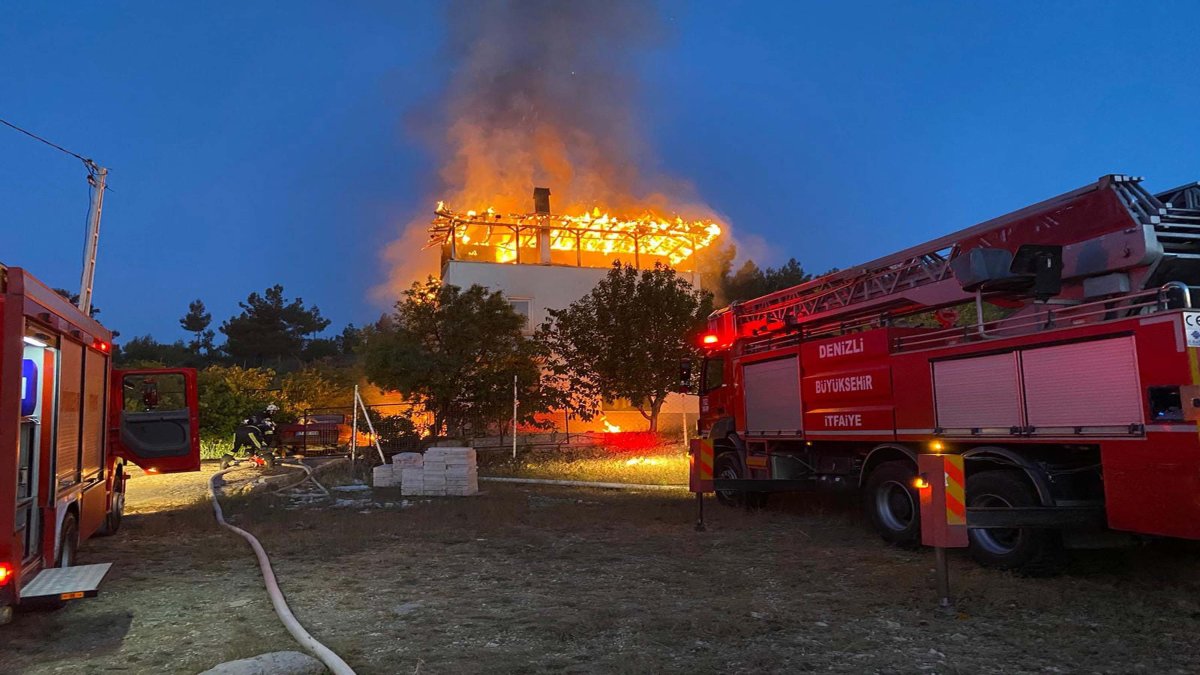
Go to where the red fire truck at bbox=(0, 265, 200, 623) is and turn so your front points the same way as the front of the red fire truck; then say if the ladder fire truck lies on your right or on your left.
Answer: on your right

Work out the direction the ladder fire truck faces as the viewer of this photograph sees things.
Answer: facing away from the viewer and to the left of the viewer

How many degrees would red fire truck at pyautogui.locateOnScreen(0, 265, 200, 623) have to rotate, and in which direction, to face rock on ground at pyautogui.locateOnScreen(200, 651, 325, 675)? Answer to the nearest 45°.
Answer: approximately 135° to its right

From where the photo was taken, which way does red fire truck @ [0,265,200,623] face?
away from the camera
